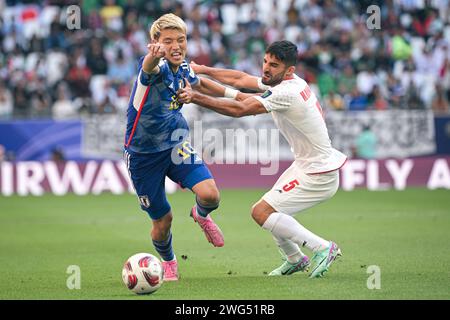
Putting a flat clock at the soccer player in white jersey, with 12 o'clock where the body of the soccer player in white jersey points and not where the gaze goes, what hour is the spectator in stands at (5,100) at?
The spectator in stands is roughly at 2 o'clock from the soccer player in white jersey.

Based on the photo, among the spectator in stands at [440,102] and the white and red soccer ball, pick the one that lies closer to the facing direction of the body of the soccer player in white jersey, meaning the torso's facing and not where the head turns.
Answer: the white and red soccer ball

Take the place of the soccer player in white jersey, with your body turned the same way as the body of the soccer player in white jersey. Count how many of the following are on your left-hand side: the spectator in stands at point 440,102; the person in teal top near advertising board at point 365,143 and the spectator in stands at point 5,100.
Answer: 0

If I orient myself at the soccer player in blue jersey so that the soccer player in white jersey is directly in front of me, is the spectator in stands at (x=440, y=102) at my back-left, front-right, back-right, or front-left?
front-left

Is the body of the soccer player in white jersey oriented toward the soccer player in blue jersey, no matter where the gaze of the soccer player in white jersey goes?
yes

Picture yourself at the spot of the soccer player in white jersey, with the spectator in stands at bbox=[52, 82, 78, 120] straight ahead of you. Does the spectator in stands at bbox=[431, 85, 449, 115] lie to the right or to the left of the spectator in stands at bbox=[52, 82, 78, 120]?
right

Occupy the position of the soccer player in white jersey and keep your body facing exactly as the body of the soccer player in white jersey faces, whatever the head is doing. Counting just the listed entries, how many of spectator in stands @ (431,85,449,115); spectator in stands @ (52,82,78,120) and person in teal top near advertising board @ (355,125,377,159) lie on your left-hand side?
0

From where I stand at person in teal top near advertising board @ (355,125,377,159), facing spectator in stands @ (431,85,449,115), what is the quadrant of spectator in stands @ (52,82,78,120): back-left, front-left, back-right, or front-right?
back-left

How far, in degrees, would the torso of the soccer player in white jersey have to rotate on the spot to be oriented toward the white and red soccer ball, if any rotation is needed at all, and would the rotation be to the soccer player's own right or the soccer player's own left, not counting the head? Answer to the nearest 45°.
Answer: approximately 45° to the soccer player's own left

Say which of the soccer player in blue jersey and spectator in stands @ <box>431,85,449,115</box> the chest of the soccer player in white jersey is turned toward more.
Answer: the soccer player in blue jersey

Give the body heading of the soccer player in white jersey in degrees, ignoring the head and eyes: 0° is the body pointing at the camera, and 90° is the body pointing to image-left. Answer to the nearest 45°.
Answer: approximately 90°

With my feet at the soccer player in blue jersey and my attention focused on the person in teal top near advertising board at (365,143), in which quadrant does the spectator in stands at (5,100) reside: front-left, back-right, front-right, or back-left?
front-left

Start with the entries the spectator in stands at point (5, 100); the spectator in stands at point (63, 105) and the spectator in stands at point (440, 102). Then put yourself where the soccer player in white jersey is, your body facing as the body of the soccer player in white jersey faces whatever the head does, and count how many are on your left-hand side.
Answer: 0

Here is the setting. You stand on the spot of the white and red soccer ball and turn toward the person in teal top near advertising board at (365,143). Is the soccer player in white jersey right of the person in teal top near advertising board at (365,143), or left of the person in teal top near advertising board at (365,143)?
right

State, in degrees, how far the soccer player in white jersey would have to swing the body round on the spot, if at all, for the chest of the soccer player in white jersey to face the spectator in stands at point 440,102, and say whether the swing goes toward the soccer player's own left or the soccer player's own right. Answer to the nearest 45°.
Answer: approximately 90° to the soccer player's own right

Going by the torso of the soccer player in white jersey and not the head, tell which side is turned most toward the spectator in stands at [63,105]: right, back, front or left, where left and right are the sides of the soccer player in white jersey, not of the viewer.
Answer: right

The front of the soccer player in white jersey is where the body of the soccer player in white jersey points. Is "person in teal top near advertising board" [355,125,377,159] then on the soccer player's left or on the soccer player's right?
on the soccer player's right
